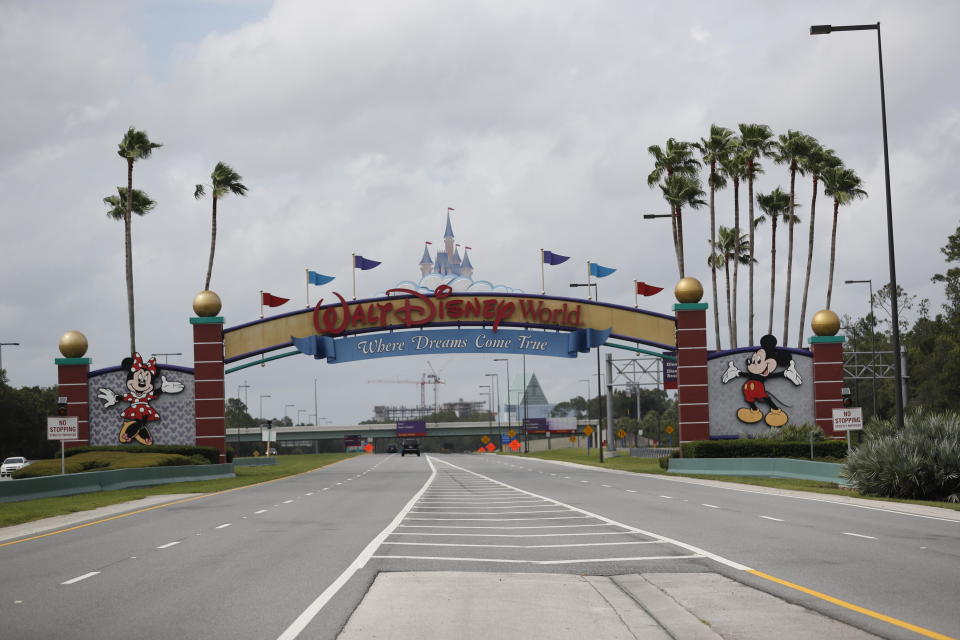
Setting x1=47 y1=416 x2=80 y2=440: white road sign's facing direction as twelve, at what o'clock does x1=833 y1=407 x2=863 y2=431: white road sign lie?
x1=833 y1=407 x2=863 y2=431: white road sign is roughly at 10 o'clock from x1=47 y1=416 x2=80 y2=440: white road sign.

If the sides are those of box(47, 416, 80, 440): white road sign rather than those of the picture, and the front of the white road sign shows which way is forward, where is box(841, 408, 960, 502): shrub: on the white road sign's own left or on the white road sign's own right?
on the white road sign's own left

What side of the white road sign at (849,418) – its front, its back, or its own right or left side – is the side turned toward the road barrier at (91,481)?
right

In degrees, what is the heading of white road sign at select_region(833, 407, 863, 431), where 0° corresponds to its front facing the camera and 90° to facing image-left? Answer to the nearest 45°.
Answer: approximately 0°

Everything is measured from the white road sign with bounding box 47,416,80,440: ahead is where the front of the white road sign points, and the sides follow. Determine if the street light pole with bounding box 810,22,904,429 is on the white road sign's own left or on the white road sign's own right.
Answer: on the white road sign's own left
